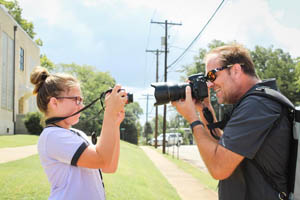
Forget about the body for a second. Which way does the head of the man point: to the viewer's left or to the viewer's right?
to the viewer's left

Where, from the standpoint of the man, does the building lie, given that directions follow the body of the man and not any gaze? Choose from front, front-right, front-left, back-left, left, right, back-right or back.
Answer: front-right

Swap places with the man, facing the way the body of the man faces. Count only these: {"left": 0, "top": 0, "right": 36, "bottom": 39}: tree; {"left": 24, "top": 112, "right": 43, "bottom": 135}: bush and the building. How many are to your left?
0

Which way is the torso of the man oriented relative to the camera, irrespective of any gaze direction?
to the viewer's left

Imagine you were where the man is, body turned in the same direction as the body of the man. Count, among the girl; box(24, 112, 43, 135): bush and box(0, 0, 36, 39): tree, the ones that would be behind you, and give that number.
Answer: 0

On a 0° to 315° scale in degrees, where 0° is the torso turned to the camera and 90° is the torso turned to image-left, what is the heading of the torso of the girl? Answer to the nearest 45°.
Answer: approximately 270°

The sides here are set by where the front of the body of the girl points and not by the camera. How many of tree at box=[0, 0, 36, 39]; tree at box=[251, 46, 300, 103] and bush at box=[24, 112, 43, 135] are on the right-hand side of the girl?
0

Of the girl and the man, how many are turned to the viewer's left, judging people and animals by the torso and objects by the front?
1

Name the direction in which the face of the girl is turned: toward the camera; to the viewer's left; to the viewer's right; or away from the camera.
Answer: to the viewer's right

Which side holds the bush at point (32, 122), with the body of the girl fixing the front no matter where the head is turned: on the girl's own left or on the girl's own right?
on the girl's own left

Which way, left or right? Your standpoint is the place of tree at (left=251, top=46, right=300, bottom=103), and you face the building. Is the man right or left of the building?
left

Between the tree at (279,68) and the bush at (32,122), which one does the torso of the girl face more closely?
the tree

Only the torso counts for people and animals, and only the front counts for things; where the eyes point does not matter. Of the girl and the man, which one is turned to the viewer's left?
the man
